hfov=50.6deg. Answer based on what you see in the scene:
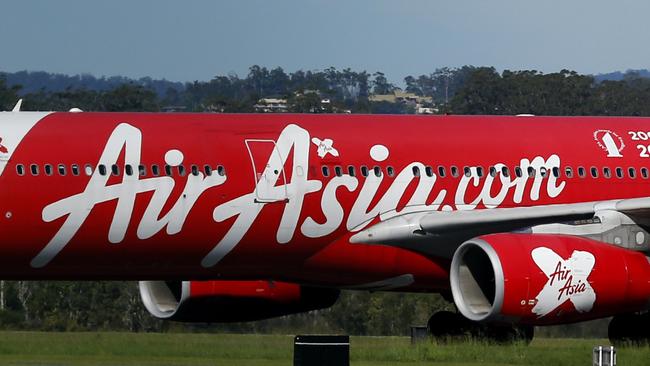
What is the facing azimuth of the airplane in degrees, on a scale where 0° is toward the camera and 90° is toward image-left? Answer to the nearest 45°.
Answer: approximately 45°
